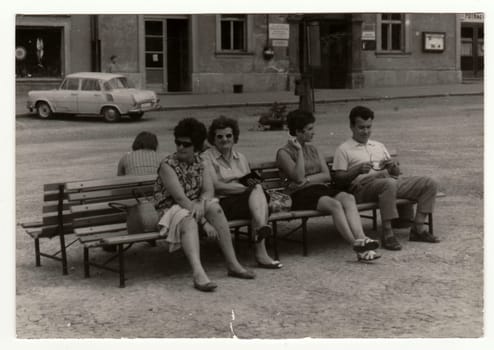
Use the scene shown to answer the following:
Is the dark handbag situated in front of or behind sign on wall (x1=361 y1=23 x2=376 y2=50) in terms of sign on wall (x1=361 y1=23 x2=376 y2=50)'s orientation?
in front

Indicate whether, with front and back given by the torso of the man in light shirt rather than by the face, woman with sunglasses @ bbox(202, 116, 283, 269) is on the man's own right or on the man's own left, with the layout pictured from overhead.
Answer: on the man's own right

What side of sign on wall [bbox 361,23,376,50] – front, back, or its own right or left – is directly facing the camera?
front

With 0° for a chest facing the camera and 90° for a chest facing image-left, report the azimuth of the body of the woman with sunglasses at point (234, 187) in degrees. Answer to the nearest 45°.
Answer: approximately 315°

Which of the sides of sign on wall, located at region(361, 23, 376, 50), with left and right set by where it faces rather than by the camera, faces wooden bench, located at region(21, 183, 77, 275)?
front

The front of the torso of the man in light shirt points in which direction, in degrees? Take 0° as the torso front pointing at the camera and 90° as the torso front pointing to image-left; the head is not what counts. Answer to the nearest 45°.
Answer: approximately 315°
